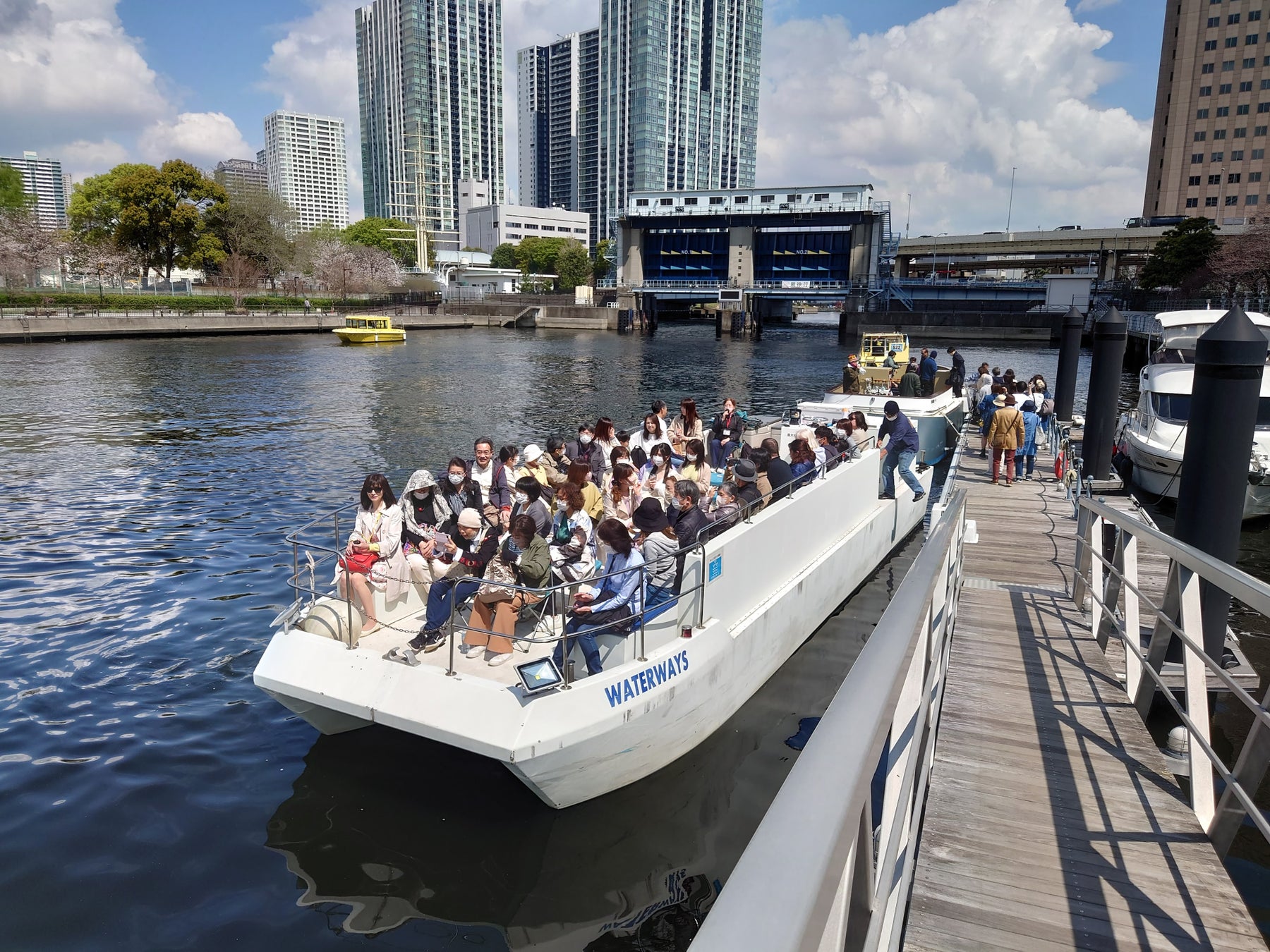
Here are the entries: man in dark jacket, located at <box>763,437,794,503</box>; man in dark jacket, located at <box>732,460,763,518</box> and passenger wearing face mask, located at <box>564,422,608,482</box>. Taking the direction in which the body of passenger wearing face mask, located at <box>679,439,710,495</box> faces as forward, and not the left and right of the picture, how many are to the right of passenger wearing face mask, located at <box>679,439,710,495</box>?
1

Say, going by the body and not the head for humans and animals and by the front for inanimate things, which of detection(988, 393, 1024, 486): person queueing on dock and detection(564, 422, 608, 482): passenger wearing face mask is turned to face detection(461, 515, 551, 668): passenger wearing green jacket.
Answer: detection(564, 422, 608, 482): passenger wearing face mask

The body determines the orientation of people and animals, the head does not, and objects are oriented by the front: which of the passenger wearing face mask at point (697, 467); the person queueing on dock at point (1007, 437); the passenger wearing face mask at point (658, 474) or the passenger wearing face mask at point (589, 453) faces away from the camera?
the person queueing on dock

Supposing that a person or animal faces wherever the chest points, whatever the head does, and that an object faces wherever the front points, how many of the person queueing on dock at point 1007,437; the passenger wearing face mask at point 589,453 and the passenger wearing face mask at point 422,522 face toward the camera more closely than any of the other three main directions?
2

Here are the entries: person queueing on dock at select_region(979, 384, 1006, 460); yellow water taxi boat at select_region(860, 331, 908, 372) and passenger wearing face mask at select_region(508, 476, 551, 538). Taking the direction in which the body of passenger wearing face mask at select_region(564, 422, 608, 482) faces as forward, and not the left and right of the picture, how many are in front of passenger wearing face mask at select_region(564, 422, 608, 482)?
1

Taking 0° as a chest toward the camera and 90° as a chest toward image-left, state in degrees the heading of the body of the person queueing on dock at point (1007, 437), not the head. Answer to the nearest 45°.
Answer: approximately 180°

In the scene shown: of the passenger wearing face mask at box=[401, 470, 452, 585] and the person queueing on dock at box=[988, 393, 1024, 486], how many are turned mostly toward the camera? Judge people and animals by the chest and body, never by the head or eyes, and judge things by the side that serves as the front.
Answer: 1

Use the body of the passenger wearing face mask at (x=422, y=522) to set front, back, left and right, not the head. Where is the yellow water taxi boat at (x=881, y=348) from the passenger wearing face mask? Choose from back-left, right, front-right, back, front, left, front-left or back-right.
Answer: back-left

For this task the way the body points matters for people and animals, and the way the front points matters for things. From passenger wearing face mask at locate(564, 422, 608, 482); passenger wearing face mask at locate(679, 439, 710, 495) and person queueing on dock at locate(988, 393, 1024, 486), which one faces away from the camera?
the person queueing on dock

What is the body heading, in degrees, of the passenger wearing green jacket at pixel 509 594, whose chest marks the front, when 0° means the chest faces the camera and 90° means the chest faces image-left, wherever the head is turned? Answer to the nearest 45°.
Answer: approximately 45°

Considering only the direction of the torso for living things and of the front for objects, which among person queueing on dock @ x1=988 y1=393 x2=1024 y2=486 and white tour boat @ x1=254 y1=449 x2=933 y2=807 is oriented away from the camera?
the person queueing on dock

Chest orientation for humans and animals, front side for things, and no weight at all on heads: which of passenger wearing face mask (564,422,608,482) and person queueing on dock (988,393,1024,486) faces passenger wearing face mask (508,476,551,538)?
passenger wearing face mask (564,422,608,482)
